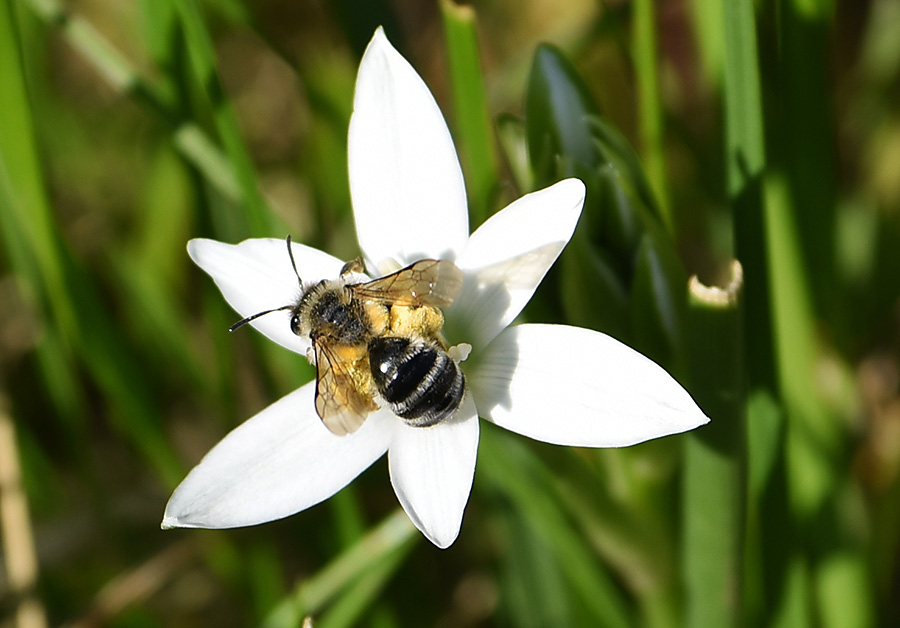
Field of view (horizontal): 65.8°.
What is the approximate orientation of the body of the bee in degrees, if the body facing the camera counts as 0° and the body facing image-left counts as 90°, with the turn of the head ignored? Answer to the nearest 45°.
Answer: approximately 135°
